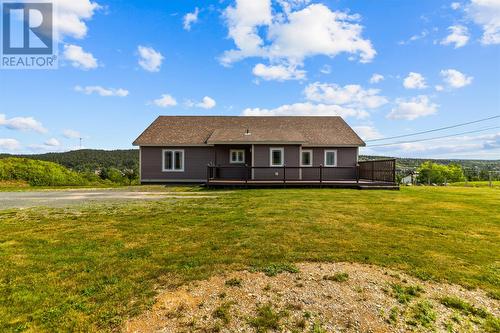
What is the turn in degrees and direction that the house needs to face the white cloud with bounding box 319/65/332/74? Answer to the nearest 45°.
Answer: approximately 135° to its left

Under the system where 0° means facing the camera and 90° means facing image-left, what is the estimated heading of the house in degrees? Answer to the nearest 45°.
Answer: approximately 0°
